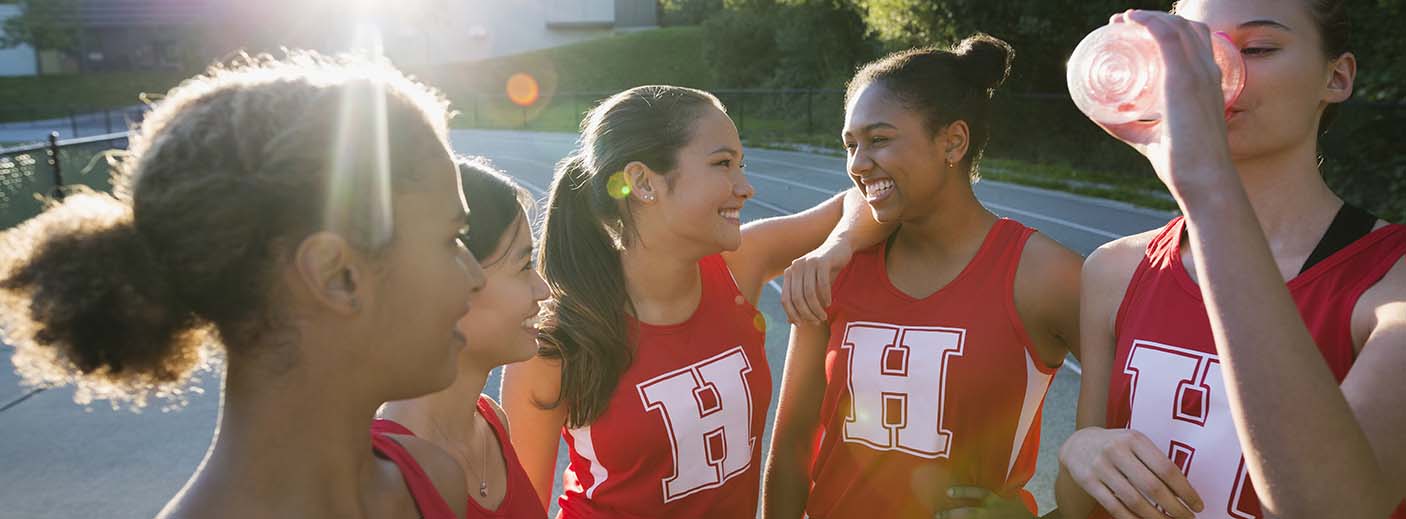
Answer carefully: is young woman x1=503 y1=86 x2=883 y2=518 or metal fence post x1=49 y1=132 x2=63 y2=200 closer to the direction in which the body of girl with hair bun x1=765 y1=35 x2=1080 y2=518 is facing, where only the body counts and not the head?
the young woman

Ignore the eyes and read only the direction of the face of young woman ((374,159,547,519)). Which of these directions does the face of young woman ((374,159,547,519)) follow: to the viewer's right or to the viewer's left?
to the viewer's right

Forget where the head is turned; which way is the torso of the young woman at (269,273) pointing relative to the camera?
to the viewer's right

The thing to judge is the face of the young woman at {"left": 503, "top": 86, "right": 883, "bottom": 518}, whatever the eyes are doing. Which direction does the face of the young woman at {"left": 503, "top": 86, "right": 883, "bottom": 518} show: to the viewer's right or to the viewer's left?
to the viewer's right

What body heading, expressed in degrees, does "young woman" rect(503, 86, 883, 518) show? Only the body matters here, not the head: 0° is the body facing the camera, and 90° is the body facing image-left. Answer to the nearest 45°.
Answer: approximately 315°

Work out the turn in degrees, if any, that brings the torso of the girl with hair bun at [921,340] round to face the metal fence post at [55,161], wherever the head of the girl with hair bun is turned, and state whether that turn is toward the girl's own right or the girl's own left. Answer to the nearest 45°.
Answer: approximately 90° to the girl's own right

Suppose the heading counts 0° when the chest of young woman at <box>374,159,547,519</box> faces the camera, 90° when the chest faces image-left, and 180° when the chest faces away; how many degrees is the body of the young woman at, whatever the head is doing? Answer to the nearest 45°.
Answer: approximately 315°

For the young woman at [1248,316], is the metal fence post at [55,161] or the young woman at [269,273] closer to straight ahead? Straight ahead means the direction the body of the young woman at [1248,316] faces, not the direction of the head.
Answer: the young woman

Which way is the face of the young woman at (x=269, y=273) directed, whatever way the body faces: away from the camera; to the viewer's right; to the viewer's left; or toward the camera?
to the viewer's right
